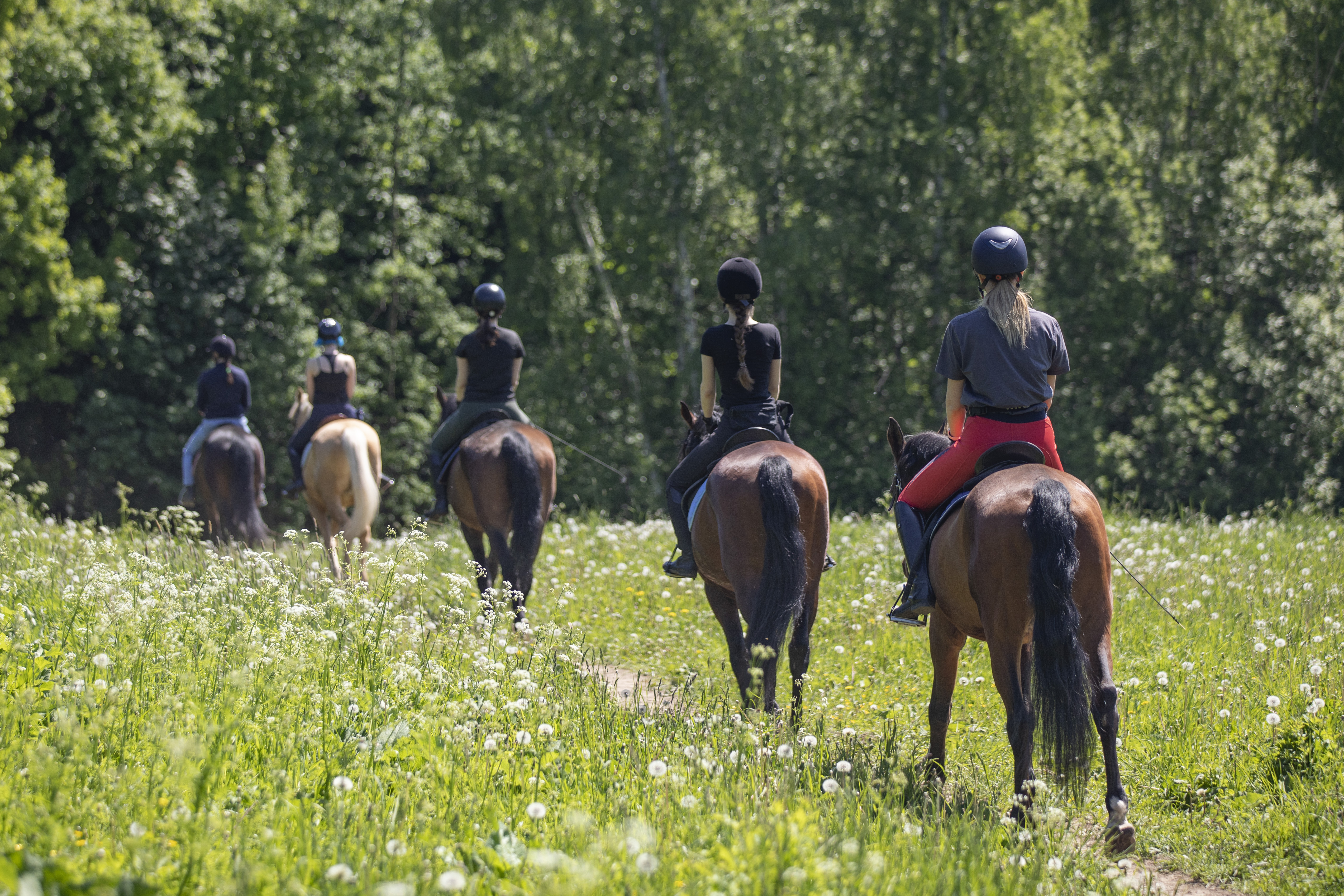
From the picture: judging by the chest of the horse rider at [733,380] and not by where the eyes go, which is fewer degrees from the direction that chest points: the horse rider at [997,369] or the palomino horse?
the palomino horse

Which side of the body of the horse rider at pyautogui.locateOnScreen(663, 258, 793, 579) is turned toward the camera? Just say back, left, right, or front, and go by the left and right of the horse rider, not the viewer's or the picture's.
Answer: back

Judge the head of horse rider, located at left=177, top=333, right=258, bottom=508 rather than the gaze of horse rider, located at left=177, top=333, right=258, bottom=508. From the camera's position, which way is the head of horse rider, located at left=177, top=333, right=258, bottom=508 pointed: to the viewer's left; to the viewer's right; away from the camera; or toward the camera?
away from the camera

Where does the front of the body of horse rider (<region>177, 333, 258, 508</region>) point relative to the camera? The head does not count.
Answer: away from the camera

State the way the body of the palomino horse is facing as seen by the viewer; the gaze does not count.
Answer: away from the camera

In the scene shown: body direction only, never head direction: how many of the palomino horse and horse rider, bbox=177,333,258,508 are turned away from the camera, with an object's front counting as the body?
2

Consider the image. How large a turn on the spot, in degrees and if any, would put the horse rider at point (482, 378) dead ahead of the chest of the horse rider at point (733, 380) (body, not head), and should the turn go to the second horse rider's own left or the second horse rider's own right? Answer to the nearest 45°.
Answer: approximately 45° to the second horse rider's own left

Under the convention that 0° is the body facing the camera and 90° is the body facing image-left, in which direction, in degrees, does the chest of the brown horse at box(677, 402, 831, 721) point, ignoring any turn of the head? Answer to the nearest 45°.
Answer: approximately 180°

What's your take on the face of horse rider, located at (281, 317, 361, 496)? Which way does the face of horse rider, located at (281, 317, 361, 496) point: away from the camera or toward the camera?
away from the camera

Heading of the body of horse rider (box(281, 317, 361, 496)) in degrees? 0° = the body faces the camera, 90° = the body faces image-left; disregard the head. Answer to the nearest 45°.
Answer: approximately 180°

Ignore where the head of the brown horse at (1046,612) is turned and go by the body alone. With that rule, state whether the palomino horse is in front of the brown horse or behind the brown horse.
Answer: in front

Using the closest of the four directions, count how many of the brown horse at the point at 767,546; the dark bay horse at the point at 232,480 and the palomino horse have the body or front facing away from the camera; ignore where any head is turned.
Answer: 3

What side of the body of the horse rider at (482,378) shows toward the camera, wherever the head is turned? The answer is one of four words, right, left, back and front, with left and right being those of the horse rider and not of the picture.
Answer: back

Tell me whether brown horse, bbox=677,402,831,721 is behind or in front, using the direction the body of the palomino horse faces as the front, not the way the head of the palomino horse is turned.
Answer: behind
